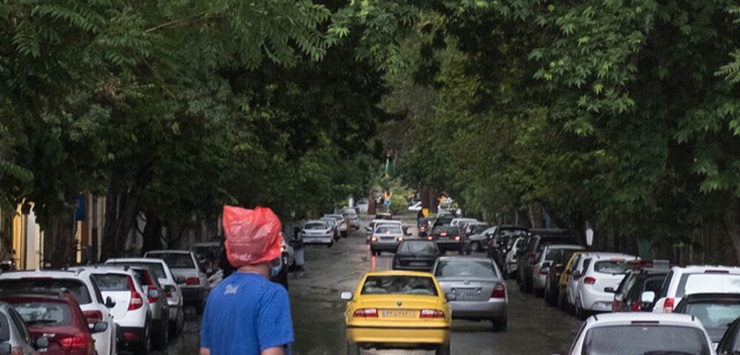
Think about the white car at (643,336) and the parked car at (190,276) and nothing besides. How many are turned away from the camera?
2

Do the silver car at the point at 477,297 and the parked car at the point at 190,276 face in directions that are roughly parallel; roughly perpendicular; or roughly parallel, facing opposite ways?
roughly parallel

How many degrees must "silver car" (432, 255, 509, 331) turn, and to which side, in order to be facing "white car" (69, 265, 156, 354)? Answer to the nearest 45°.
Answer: approximately 135° to its left

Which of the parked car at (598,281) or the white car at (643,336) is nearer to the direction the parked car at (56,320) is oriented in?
the parked car

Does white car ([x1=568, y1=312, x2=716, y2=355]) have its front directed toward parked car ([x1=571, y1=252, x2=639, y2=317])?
yes

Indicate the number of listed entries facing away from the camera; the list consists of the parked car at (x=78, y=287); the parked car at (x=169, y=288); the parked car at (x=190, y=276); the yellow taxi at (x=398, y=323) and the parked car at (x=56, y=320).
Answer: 5

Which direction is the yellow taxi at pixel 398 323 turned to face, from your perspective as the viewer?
facing away from the viewer

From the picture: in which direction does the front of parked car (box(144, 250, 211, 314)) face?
away from the camera

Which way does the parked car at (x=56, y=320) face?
away from the camera

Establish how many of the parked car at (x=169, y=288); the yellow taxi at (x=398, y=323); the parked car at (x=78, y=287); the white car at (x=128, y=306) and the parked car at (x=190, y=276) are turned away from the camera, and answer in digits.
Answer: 5

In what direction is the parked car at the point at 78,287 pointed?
away from the camera

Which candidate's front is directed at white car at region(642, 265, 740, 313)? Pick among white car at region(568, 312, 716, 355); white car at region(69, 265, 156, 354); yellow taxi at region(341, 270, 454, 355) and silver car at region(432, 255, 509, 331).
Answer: white car at region(568, 312, 716, 355)

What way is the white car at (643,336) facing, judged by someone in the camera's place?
facing away from the viewer

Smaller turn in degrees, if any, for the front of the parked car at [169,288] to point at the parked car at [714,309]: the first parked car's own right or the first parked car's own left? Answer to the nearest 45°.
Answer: approximately 135° to the first parked car's own right
